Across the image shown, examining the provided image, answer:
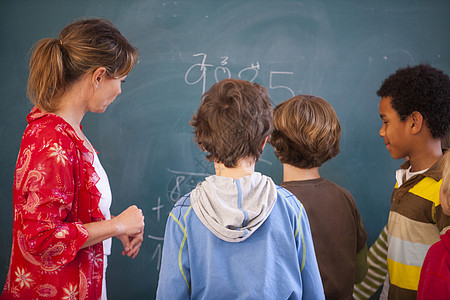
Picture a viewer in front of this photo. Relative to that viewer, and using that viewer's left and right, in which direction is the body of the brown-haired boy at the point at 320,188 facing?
facing away from the viewer

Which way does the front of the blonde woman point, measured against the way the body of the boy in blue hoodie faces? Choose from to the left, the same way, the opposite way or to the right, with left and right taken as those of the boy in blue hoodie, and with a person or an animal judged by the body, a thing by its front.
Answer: to the right

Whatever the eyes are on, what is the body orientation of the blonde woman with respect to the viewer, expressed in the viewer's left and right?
facing to the right of the viewer

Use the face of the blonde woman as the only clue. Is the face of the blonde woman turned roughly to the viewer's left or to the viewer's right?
to the viewer's right

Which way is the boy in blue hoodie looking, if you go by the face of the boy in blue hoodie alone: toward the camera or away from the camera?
away from the camera

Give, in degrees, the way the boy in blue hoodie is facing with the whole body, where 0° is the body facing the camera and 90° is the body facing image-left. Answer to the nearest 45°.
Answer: approximately 180°

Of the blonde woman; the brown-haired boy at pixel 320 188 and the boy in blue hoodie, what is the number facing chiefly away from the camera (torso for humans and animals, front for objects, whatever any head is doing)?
2

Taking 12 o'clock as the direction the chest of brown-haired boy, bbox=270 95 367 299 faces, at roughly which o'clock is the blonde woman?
The blonde woman is roughly at 8 o'clock from the brown-haired boy.
